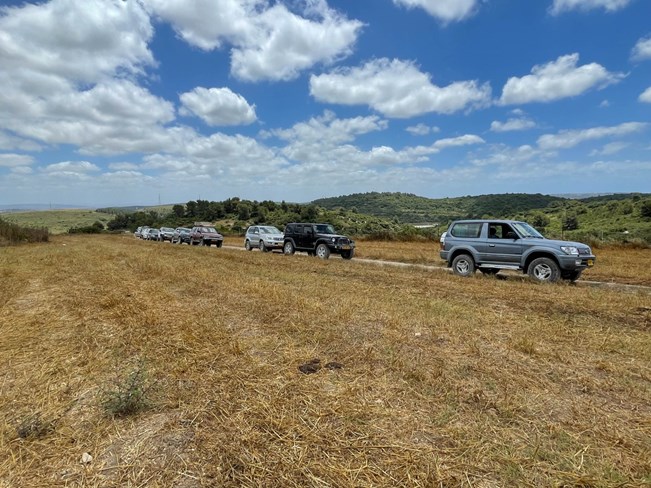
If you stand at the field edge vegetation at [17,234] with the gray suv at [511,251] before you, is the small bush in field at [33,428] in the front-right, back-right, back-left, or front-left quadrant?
front-right

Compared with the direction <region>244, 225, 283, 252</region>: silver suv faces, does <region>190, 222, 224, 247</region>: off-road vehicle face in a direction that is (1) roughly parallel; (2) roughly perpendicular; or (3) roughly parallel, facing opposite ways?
roughly parallel

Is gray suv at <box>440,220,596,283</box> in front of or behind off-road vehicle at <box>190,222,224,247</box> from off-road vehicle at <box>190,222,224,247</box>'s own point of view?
in front

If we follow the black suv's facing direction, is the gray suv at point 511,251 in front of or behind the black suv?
in front

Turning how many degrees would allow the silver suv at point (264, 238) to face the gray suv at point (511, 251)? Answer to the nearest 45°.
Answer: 0° — it already faces it

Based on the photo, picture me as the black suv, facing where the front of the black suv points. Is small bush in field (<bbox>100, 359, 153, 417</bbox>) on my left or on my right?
on my right

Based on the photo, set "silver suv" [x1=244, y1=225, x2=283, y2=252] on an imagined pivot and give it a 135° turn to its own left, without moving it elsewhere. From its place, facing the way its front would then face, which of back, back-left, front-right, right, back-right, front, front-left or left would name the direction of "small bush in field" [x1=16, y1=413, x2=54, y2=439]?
back

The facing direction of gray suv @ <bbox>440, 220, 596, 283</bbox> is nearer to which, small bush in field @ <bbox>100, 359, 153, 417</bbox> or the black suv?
the small bush in field

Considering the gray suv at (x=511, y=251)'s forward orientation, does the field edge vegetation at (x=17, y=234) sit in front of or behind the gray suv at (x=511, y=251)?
behind

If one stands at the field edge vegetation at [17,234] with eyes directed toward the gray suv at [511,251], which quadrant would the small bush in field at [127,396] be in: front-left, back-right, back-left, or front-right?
front-right

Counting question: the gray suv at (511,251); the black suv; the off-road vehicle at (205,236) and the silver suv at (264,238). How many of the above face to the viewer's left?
0

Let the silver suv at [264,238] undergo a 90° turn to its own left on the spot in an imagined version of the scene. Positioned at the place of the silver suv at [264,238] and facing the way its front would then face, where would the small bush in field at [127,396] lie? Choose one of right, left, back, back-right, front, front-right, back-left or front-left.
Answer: back-right

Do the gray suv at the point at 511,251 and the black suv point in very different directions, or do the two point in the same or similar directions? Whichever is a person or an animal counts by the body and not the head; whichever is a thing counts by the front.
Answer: same or similar directions

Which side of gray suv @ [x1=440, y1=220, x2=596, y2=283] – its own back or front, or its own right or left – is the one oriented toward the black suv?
back

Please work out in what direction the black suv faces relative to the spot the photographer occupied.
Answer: facing the viewer and to the right of the viewer

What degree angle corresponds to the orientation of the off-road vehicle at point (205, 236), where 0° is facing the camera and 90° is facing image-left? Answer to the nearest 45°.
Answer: approximately 315°

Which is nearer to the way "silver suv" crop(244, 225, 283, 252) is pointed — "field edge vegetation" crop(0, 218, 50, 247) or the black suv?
the black suv

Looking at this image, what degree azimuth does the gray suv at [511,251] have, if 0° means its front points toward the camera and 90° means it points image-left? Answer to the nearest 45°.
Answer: approximately 315°
